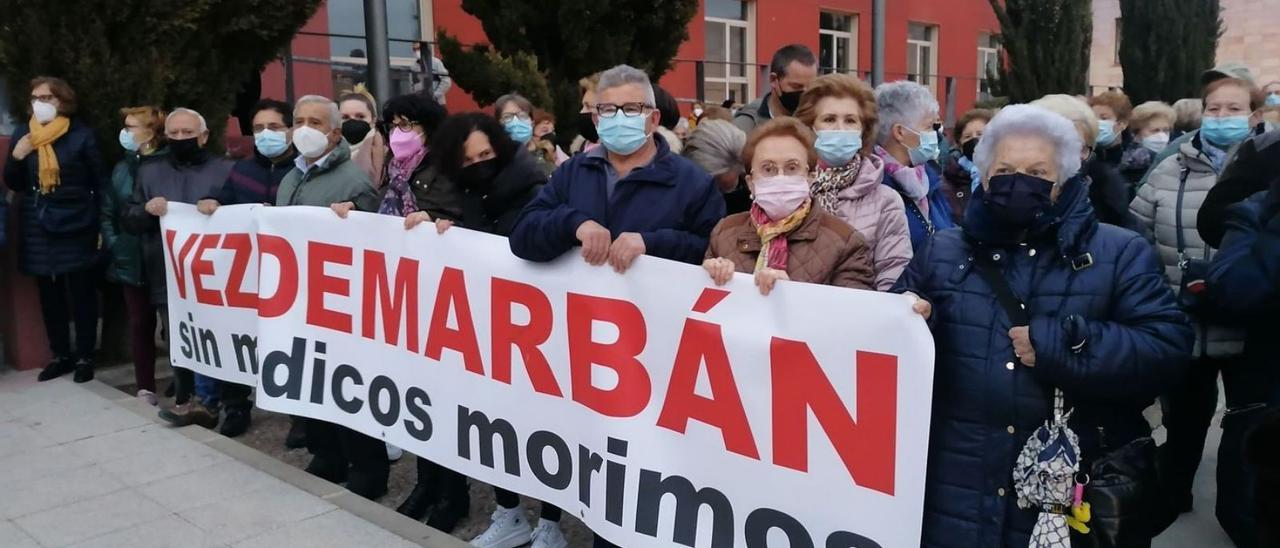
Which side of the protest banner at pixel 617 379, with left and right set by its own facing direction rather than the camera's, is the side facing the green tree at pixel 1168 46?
back

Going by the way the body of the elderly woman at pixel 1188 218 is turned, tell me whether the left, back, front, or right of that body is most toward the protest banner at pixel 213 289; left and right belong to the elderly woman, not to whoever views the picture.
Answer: right

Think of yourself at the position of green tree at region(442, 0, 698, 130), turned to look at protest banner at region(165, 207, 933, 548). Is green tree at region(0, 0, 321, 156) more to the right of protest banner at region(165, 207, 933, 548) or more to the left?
right

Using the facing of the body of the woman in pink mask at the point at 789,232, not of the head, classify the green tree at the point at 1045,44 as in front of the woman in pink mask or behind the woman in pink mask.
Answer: behind

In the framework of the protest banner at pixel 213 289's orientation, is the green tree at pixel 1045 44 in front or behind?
behind

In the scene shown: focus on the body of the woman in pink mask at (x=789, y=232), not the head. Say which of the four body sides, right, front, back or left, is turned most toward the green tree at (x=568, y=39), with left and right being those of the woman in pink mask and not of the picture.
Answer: back

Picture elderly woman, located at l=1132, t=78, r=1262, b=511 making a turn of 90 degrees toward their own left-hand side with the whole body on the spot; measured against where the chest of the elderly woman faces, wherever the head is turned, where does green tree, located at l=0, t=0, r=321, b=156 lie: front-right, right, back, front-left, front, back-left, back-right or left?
back

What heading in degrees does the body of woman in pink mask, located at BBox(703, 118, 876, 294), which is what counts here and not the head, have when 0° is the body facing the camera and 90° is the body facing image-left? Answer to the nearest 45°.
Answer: approximately 0°

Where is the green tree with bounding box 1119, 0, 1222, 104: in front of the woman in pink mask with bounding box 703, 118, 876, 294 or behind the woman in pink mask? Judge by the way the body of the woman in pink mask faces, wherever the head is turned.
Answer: behind

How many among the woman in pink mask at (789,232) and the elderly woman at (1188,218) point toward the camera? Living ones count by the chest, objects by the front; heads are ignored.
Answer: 2
